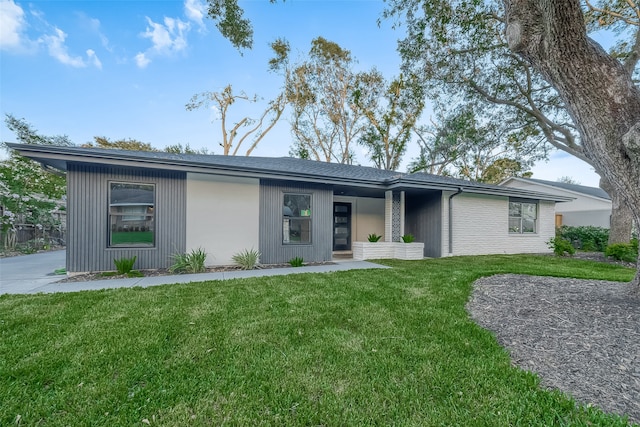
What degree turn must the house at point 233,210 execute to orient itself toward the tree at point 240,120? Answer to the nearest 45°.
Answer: approximately 135° to its left

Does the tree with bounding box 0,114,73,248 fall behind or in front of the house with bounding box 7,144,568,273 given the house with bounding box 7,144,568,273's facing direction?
behind

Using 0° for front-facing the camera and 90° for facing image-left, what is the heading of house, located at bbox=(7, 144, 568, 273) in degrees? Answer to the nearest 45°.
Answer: approximately 315°

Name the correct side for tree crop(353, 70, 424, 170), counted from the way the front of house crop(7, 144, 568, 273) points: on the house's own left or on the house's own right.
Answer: on the house's own left

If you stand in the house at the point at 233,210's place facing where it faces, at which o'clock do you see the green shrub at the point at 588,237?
The green shrub is roughly at 10 o'clock from the house.

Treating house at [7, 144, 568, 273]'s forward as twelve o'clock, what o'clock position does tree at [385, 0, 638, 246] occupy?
The tree is roughly at 10 o'clock from the house.

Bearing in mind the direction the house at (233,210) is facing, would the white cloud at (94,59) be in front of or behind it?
behind

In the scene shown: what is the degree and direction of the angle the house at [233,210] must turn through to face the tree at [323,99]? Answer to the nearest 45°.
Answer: approximately 135° to its left

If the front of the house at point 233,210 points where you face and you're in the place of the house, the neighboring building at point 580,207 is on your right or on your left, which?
on your left

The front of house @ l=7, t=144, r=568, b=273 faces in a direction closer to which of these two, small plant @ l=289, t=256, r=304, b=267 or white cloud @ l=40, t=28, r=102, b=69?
the small plant

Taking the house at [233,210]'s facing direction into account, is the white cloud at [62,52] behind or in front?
behind
